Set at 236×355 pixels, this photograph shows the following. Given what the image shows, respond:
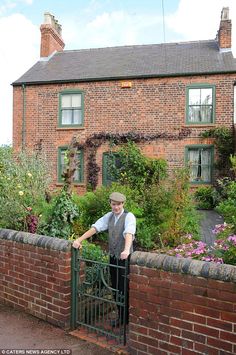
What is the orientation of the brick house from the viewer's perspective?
toward the camera

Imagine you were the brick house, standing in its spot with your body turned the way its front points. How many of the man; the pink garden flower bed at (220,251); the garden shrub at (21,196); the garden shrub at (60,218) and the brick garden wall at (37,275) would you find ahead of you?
5

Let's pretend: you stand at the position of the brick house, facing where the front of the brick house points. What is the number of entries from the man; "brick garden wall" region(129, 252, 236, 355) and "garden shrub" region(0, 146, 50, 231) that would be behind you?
0

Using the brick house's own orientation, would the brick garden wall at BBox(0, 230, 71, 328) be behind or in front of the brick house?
in front

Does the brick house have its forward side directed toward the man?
yes

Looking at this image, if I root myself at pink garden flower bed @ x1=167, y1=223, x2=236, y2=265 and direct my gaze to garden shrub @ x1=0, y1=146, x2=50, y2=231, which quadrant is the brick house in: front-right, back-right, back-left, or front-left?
front-right

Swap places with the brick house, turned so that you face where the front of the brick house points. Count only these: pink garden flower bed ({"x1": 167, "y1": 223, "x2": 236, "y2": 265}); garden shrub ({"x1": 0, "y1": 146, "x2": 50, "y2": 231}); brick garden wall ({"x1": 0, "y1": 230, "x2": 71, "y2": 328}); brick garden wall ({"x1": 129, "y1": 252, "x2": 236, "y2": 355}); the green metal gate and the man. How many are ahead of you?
6

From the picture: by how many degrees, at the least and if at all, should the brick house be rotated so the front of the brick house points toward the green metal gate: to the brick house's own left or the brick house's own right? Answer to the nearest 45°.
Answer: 0° — it already faces it

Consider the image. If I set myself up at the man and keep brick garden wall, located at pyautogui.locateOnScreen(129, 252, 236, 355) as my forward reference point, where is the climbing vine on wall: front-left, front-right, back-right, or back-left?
back-left

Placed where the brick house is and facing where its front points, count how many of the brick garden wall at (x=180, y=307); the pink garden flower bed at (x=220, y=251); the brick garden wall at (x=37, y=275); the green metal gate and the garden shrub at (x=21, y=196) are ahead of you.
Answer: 5

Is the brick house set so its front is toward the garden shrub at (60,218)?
yes

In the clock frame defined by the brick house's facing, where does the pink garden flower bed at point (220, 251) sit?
The pink garden flower bed is roughly at 12 o'clock from the brick house.

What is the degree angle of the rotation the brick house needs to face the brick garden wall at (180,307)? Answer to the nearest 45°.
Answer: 0° — it already faces it
